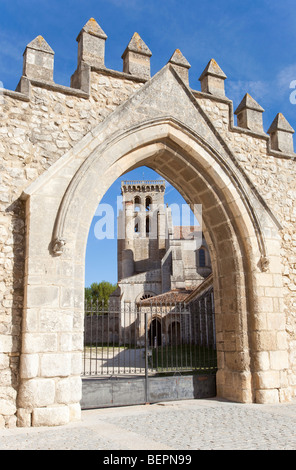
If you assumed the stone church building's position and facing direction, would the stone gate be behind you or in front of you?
in front

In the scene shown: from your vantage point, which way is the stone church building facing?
toward the camera
